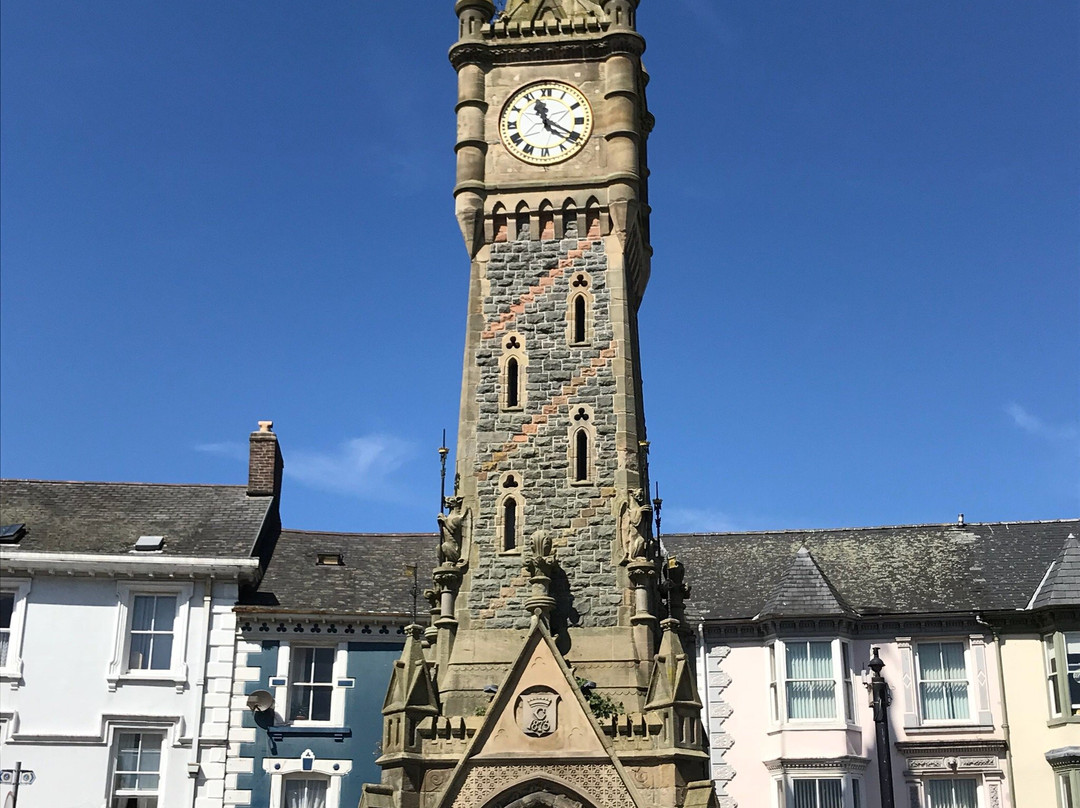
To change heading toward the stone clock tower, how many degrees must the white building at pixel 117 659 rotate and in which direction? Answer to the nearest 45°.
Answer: approximately 45° to its left

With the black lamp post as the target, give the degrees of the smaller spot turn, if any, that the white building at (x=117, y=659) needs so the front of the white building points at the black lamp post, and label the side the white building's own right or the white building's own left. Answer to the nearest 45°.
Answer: approximately 45° to the white building's own left

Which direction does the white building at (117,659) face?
toward the camera

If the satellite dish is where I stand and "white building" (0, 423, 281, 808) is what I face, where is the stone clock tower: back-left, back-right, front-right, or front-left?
back-left

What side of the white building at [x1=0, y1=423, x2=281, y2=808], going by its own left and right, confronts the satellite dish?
left
